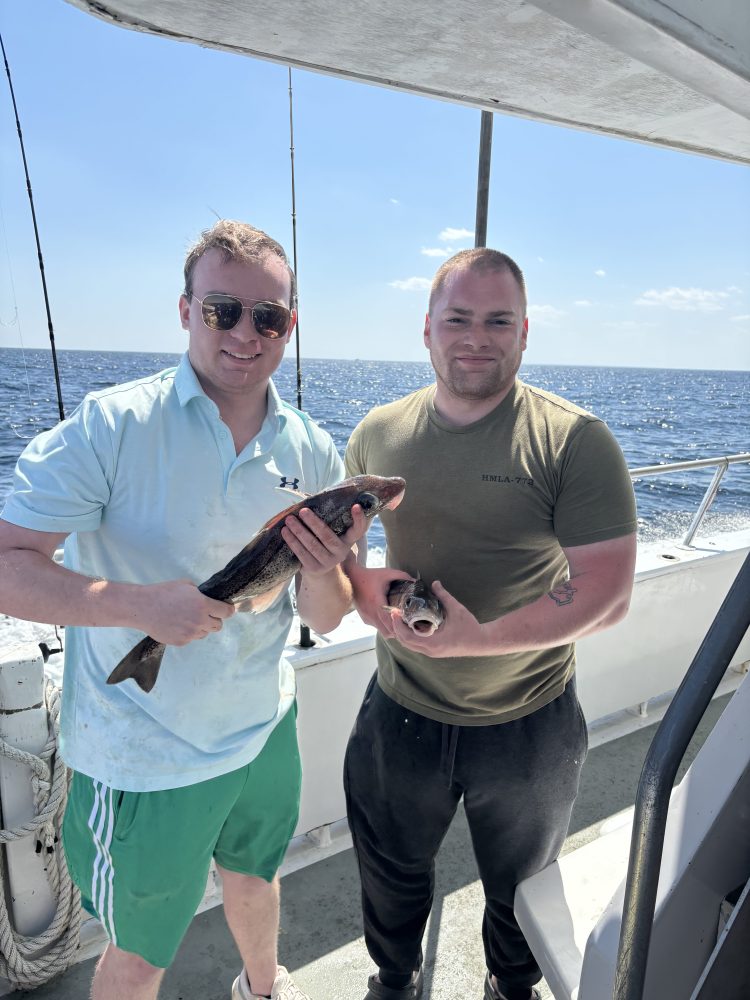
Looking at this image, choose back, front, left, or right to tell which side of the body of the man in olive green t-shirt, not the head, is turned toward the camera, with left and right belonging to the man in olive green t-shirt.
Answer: front

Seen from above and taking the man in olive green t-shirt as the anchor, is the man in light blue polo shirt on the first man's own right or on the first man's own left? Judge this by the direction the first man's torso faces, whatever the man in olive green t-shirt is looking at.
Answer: on the first man's own right

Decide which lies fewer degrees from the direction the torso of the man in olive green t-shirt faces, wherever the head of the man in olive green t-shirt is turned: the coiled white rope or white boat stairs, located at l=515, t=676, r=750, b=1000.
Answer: the white boat stairs

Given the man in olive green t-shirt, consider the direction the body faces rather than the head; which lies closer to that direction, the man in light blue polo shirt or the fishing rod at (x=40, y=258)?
the man in light blue polo shirt

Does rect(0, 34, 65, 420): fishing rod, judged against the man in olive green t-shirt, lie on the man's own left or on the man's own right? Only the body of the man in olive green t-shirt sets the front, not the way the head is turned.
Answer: on the man's own right

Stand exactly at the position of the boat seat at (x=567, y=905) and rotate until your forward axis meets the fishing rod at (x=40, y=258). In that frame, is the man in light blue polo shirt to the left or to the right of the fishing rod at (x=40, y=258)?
left

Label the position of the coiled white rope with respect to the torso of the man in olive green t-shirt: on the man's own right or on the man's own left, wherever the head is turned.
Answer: on the man's own right

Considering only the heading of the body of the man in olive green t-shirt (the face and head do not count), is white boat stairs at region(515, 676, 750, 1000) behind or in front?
in front

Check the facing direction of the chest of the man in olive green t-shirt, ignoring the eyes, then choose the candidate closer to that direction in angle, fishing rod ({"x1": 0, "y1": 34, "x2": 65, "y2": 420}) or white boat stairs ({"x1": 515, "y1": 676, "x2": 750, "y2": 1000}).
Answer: the white boat stairs

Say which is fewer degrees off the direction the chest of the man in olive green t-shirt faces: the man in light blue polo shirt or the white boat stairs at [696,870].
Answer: the white boat stairs

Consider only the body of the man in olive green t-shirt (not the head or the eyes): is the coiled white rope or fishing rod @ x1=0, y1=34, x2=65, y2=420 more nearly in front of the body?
the coiled white rope
